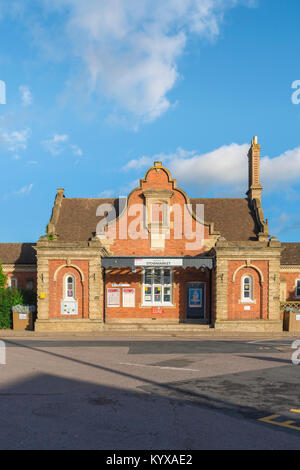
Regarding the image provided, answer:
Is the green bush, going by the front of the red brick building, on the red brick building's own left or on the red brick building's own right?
on the red brick building's own right

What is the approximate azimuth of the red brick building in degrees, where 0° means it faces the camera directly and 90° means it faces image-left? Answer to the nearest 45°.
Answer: approximately 0°

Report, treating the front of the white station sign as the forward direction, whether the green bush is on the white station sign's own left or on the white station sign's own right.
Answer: on the white station sign's own right

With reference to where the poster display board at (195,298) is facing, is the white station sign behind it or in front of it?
in front

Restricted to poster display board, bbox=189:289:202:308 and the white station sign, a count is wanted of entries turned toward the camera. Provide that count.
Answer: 2

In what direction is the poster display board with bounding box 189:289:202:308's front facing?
toward the camera

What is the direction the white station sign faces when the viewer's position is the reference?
facing the viewer
